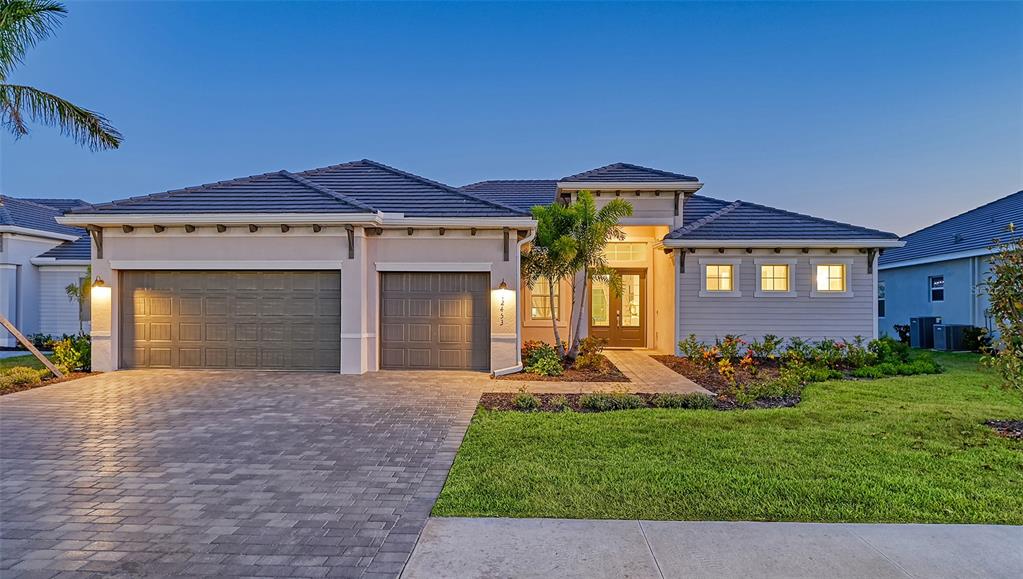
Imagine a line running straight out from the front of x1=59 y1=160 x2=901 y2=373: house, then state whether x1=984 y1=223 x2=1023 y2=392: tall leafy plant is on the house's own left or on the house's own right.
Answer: on the house's own left

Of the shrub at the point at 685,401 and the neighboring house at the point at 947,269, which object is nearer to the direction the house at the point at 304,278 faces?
the shrub

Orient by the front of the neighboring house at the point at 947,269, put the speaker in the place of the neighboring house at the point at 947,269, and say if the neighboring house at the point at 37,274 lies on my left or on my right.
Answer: on my right

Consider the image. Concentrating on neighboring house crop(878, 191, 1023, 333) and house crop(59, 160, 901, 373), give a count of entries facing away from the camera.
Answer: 0

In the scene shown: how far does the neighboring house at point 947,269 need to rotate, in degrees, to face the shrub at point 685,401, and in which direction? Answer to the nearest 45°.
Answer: approximately 45° to its right

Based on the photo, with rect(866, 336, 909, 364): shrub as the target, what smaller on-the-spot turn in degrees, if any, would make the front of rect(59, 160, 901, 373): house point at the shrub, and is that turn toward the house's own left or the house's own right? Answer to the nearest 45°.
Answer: approximately 90° to the house's own left

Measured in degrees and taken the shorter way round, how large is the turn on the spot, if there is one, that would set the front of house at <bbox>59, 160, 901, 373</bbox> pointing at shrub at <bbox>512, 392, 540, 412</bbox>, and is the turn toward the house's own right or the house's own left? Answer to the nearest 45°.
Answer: approximately 45° to the house's own left

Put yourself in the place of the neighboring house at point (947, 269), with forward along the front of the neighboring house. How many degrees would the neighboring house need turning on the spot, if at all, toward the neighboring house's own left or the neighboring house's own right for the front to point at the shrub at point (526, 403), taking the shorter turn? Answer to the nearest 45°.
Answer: approximately 45° to the neighboring house's own right

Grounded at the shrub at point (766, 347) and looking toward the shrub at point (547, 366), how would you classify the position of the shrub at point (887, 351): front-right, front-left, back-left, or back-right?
back-left

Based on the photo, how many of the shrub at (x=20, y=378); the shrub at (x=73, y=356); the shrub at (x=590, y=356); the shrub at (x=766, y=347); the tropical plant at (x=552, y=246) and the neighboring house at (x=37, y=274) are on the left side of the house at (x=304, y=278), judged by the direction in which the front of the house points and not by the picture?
3

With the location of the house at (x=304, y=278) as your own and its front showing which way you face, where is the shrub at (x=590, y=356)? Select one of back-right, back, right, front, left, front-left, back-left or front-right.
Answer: left
